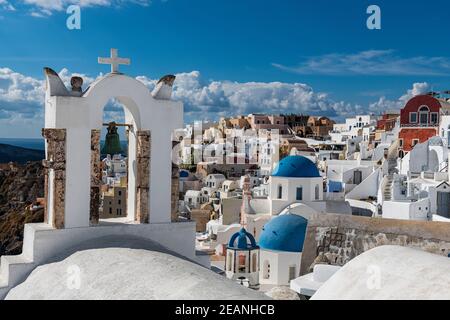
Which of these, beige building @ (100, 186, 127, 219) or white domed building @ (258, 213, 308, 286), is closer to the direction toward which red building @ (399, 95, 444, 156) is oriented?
the white domed building

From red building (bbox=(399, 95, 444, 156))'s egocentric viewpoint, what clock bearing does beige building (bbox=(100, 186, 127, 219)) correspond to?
The beige building is roughly at 2 o'clock from the red building.

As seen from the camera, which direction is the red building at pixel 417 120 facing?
toward the camera

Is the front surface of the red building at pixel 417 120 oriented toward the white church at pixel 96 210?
yes

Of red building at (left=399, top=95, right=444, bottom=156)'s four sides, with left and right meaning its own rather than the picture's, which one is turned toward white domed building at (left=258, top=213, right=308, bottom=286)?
front

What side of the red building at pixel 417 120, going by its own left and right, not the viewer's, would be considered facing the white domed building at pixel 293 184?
front

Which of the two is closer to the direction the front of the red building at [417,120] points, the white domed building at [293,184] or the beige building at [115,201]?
the white domed building
